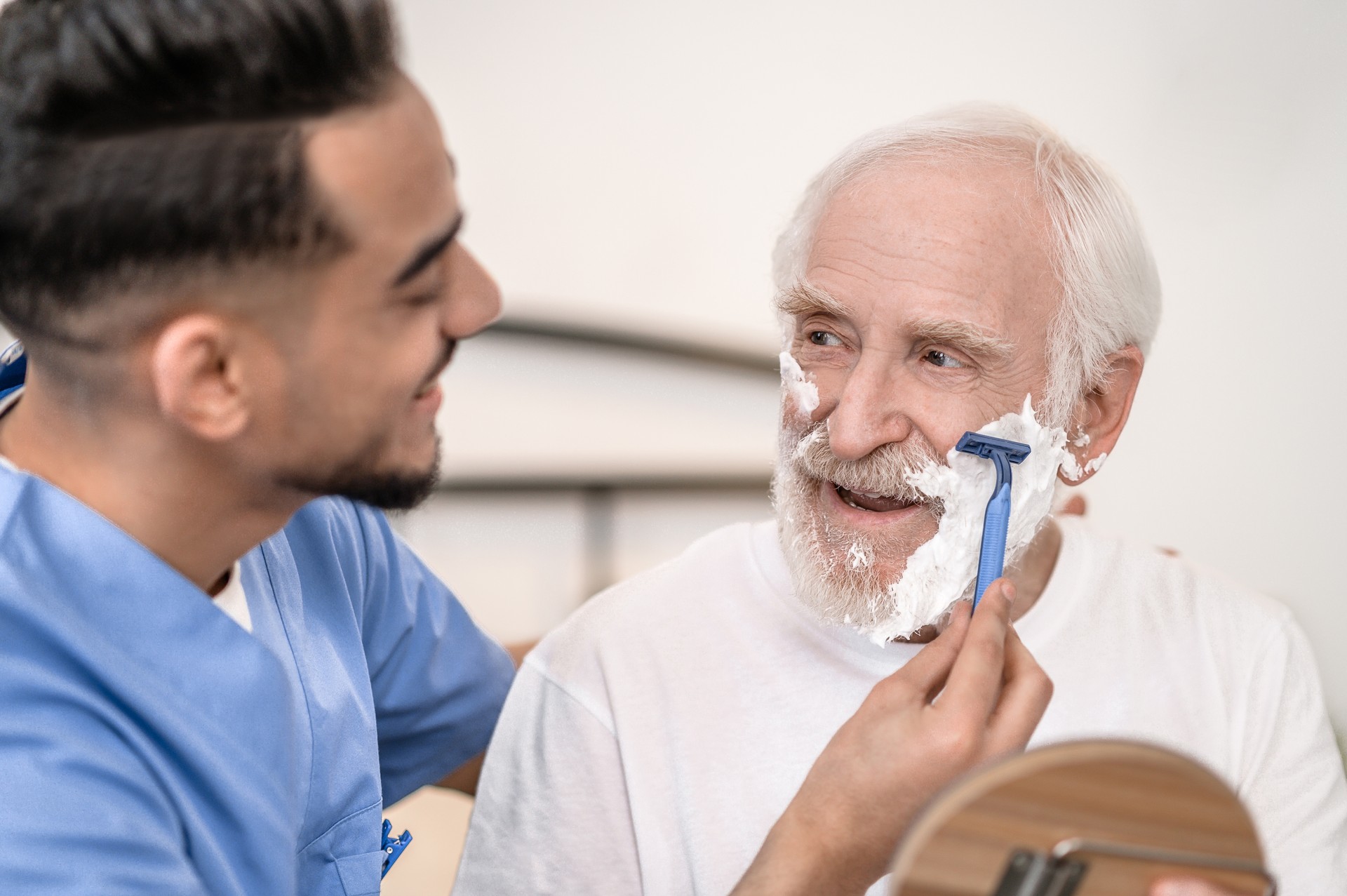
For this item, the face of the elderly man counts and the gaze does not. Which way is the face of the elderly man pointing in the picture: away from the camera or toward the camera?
toward the camera

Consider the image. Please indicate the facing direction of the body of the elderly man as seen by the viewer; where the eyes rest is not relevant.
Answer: toward the camera

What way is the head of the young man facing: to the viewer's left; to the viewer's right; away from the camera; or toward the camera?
to the viewer's right
